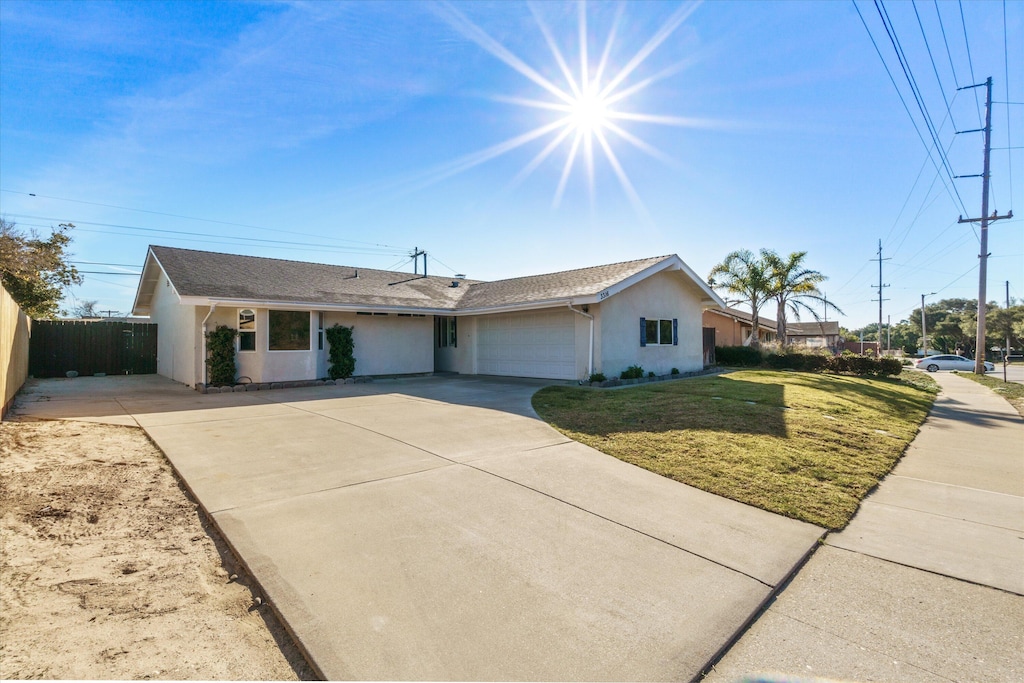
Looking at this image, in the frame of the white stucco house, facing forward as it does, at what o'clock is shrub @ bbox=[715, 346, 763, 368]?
The shrub is roughly at 10 o'clock from the white stucco house.

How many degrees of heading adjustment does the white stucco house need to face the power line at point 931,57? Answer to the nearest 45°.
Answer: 0° — it already faces it

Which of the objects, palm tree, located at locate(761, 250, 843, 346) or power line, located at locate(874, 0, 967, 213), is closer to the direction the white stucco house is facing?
the power line

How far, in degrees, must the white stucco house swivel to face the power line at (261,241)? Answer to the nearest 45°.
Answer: approximately 180°

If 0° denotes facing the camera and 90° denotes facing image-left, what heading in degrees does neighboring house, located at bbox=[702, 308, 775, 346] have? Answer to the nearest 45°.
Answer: approximately 315°

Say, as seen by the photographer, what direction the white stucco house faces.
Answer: facing the viewer and to the right of the viewer

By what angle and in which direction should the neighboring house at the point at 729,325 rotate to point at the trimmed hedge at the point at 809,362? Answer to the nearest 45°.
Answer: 0° — it already faces it

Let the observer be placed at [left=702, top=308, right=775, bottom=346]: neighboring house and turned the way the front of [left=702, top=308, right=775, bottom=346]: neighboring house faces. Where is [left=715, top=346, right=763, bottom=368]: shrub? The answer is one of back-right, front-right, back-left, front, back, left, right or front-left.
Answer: front-right

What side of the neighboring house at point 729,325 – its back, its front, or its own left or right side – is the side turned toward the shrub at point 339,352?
right

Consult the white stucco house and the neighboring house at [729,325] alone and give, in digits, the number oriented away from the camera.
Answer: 0
